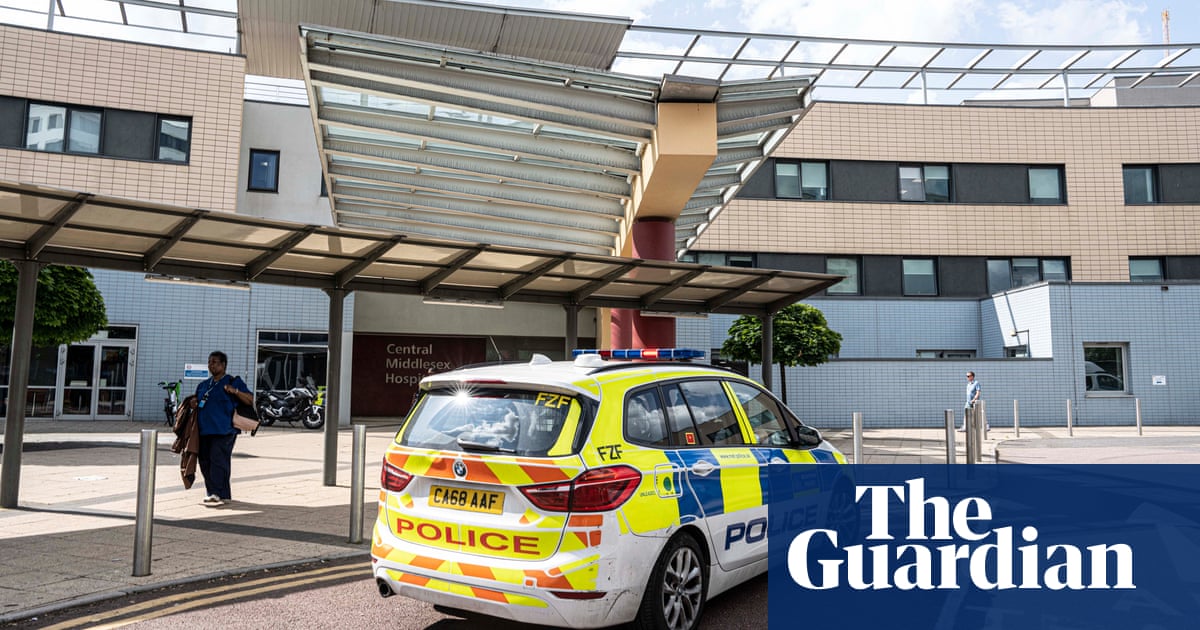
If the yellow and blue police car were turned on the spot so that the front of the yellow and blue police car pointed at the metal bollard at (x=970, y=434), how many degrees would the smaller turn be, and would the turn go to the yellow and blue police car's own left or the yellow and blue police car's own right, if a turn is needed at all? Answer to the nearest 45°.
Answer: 0° — it already faces it

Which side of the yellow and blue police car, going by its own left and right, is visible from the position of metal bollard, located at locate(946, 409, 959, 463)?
front

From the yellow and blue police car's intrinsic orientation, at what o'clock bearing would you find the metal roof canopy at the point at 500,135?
The metal roof canopy is roughly at 10 o'clock from the yellow and blue police car.

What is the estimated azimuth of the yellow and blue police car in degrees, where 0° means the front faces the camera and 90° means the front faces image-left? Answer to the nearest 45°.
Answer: approximately 225°

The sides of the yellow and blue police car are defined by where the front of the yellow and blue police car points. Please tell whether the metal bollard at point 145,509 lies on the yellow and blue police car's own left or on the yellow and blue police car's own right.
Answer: on the yellow and blue police car's own left

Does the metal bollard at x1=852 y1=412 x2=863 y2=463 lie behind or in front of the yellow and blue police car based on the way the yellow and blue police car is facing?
in front

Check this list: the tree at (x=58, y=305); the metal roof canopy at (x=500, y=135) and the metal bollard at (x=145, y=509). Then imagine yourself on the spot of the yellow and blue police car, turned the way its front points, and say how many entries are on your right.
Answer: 0

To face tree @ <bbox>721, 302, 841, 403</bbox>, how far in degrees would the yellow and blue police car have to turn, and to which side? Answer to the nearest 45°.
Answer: approximately 45° to its left

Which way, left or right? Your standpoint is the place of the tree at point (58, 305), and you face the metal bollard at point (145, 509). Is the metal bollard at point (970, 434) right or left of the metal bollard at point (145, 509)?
left

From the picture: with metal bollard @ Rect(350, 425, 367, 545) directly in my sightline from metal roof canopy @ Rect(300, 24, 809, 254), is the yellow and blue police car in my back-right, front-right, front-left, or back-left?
front-left

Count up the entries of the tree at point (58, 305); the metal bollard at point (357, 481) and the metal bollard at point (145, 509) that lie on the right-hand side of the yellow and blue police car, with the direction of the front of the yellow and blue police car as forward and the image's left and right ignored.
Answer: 0

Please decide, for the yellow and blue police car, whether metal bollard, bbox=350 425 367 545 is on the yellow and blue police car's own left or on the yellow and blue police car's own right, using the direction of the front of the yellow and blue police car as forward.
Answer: on the yellow and blue police car's own left

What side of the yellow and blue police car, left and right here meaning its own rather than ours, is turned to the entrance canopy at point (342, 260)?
left

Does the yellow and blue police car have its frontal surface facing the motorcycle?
no

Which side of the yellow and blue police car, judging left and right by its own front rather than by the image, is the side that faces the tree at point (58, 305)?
left
